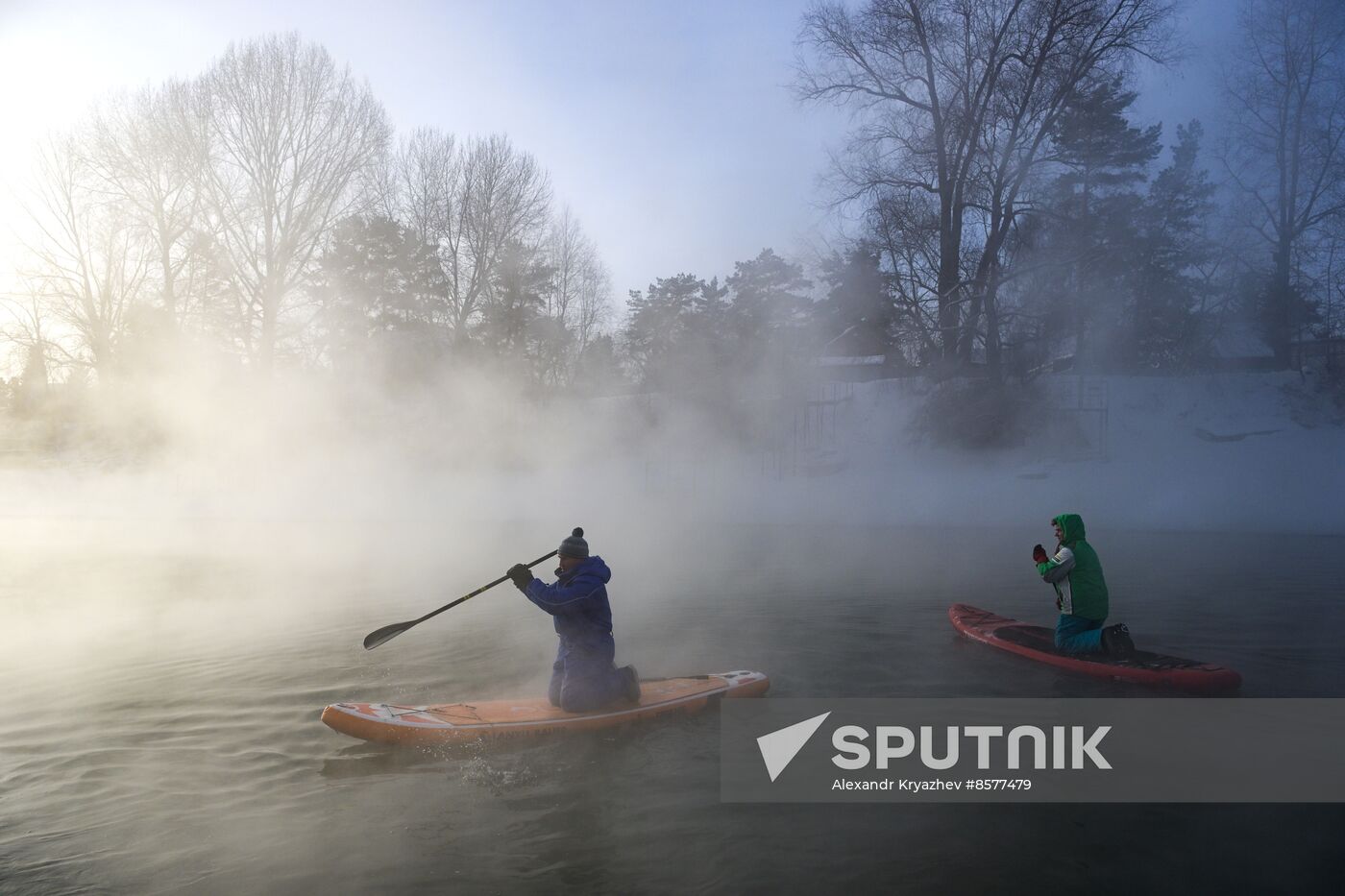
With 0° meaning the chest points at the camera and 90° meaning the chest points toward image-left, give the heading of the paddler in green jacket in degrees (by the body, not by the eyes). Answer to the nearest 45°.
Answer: approximately 90°

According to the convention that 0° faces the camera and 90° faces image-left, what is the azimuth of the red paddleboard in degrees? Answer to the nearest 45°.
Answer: approximately 135°

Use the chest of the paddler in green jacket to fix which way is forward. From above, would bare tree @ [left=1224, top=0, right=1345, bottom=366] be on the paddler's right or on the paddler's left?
on the paddler's right
